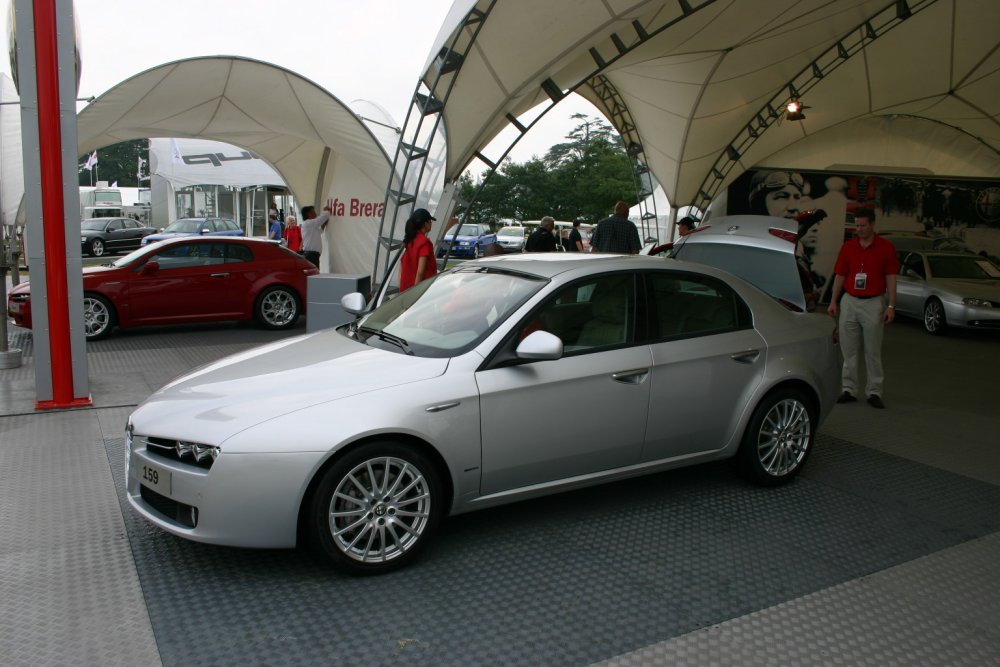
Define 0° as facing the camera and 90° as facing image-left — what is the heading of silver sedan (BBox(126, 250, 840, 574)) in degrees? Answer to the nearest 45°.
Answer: approximately 45°

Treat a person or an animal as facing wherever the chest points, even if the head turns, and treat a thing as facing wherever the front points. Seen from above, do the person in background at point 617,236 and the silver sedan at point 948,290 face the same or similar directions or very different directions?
very different directions

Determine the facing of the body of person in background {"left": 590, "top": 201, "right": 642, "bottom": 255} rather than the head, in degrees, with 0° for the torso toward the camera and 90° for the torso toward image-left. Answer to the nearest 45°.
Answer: approximately 180°

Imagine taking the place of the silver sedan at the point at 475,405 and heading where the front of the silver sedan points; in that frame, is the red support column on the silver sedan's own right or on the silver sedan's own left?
on the silver sedan's own right

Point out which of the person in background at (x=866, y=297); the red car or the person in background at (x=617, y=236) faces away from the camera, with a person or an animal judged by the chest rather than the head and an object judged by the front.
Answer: the person in background at (x=617, y=236)

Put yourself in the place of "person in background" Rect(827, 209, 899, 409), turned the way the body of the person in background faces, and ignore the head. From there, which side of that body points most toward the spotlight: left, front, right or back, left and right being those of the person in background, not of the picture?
back

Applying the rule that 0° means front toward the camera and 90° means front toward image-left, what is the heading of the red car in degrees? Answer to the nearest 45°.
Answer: approximately 90°

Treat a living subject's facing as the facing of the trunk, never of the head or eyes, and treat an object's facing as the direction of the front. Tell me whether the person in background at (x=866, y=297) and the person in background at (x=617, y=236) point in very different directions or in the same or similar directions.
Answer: very different directions

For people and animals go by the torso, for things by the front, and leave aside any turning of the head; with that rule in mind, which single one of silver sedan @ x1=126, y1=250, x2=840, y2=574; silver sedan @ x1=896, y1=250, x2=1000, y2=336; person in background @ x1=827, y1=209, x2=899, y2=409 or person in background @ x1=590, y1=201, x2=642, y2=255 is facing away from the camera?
person in background @ x1=590, y1=201, x2=642, y2=255

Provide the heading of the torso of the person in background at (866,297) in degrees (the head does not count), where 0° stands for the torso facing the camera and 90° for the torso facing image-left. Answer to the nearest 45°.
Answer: approximately 0°

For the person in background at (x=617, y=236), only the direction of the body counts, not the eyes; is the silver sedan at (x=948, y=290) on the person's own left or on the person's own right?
on the person's own right

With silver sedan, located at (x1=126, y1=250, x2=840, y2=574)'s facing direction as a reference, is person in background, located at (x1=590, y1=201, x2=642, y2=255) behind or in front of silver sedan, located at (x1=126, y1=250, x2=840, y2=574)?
behind

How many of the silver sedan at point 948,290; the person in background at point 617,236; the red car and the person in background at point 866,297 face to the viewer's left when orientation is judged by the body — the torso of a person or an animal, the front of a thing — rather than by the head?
1

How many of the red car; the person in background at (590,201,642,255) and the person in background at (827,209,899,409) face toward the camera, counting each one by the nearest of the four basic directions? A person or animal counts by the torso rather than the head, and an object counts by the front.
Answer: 1

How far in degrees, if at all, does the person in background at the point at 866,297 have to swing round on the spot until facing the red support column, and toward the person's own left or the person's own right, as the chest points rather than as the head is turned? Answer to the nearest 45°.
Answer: approximately 45° to the person's own right
